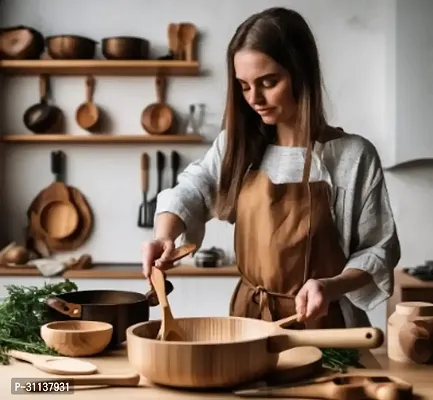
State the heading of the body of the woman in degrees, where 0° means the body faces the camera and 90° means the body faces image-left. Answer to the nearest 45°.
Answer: approximately 45°

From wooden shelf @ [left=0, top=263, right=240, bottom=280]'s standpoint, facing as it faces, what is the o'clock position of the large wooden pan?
The large wooden pan is roughly at 12 o'clock from the wooden shelf.

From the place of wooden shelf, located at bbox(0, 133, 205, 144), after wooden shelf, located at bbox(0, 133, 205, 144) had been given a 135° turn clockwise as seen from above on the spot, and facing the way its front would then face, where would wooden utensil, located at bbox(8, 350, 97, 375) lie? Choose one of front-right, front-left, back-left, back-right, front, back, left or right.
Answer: back-left

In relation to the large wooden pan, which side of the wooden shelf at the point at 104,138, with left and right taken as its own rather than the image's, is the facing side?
front

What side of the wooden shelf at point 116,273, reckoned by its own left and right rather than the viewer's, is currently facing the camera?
front

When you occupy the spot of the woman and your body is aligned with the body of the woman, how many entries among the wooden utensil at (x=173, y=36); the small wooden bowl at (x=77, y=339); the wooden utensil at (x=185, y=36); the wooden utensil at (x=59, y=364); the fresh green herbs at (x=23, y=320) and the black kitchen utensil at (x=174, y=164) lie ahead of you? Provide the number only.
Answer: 3

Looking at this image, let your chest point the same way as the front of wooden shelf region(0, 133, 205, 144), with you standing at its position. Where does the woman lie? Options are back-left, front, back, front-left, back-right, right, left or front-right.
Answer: front

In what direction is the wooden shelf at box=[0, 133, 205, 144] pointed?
toward the camera

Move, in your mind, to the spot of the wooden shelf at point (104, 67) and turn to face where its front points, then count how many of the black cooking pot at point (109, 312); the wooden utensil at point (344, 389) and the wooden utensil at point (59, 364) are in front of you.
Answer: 3

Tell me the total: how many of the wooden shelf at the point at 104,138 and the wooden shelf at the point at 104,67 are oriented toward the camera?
2

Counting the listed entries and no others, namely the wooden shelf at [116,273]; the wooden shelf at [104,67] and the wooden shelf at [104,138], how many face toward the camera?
3

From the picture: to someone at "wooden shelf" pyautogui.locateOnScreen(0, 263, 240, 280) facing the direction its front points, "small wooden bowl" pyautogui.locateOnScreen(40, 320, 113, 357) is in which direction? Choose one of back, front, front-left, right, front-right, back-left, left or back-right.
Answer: front

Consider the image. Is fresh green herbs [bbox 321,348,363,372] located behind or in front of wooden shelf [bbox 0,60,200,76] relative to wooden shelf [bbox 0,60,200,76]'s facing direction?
in front

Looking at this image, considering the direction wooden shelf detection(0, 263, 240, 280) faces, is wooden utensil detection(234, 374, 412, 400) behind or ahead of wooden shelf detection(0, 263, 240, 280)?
ahead

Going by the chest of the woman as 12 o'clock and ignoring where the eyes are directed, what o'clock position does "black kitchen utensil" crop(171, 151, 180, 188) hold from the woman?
The black kitchen utensil is roughly at 4 o'clock from the woman.

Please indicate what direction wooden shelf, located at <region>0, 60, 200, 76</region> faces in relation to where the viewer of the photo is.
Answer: facing the viewer

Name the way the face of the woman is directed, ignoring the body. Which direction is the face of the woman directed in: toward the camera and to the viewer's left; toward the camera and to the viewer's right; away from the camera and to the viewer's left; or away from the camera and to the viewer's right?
toward the camera and to the viewer's left

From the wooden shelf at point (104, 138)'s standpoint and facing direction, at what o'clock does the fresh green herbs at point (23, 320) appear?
The fresh green herbs is roughly at 12 o'clock from the wooden shelf.
